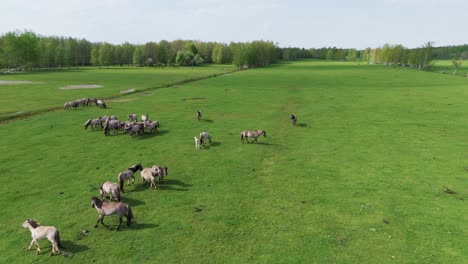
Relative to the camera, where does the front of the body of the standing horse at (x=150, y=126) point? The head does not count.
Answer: to the viewer's right

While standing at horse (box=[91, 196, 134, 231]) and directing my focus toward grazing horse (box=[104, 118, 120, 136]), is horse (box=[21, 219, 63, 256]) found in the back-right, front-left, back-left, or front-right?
back-left

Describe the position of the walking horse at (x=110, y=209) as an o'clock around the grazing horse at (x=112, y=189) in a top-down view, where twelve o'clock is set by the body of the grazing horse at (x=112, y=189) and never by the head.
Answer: the walking horse at (x=110, y=209) is roughly at 9 o'clock from the grazing horse at (x=112, y=189).

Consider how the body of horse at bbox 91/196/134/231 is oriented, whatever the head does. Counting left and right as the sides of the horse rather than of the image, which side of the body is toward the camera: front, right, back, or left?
left

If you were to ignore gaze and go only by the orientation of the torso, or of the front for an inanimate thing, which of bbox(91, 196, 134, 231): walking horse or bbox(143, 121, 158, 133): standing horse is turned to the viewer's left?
bbox(91, 196, 134, 231): walking horse

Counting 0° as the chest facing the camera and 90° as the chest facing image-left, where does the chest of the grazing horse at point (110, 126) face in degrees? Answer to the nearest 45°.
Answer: approximately 45°

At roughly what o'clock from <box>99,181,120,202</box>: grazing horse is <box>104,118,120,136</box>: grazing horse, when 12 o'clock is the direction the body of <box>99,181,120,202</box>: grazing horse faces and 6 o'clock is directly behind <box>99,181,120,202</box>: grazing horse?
<box>104,118,120,136</box>: grazing horse is roughly at 3 o'clock from <box>99,181,120,202</box>: grazing horse.

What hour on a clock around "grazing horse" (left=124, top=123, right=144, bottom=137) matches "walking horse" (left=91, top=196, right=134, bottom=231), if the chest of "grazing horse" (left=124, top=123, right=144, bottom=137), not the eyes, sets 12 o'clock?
"walking horse" (left=91, top=196, right=134, bottom=231) is roughly at 9 o'clock from "grazing horse" (left=124, top=123, right=144, bottom=137).

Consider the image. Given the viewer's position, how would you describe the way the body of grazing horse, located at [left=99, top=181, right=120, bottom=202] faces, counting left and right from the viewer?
facing to the left of the viewer

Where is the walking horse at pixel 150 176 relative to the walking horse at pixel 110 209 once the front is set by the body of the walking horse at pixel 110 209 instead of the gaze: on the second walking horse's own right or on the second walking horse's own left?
on the second walking horse's own right

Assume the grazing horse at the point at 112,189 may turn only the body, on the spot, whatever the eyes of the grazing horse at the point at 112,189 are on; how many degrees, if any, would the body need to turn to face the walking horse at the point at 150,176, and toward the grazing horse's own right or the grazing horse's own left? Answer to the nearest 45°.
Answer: approximately 135° to the grazing horse's own right
